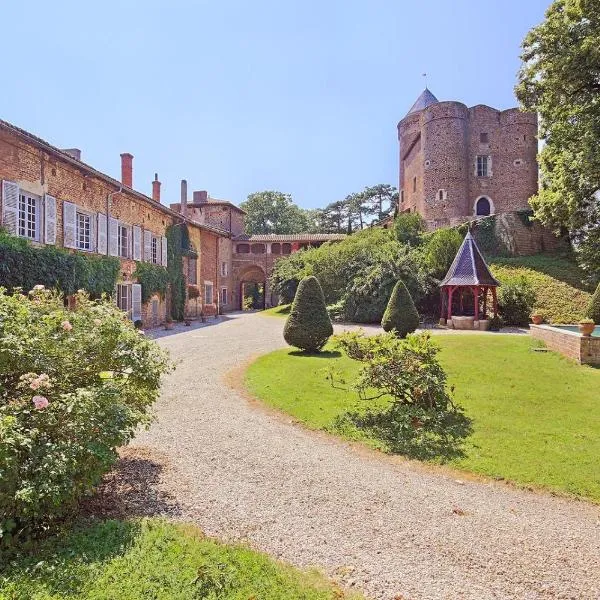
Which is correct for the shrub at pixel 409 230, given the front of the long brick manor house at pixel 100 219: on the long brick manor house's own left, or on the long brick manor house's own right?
on the long brick manor house's own left

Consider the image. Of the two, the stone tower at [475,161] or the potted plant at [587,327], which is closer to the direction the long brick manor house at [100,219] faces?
the potted plant

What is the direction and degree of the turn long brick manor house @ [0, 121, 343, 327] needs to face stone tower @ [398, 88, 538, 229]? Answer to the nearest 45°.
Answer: approximately 90° to its left

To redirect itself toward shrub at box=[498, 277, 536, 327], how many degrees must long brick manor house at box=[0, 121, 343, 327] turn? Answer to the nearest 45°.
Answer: approximately 45° to its left

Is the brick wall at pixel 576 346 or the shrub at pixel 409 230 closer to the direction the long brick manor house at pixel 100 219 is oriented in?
the brick wall

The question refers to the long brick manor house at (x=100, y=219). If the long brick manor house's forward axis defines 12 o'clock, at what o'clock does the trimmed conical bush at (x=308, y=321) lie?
The trimmed conical bush is roughly at 12 o'clock from the long brick manor house.

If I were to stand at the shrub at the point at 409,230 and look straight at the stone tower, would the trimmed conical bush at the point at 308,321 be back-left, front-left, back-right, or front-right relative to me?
back-right

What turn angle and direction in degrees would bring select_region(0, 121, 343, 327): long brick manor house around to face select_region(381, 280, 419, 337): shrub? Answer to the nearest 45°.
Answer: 0° — it already faces it

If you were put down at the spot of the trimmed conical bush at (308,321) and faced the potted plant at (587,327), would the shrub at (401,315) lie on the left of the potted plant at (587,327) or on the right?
left

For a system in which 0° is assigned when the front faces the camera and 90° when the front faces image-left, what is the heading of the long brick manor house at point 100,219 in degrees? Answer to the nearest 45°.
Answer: approximately 315°

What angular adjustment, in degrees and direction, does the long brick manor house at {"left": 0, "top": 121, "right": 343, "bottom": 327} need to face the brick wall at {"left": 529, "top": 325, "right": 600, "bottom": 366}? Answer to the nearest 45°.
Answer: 0° — it already faces it

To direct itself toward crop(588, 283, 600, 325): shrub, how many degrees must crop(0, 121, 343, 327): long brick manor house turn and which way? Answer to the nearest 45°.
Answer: approximately 45° to its left
